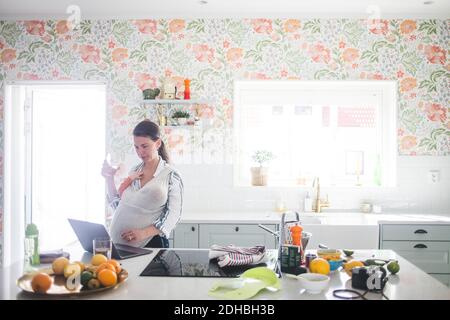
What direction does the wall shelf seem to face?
toward the camera

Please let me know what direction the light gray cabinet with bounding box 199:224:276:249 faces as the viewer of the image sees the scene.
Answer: facing the viewer

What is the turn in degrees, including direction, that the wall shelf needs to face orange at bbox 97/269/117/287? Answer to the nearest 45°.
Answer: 0° — it already faces it

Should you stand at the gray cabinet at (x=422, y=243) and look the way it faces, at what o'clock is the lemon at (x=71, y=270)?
The lemon is roughly at 1 o'clock from the gray cabinet.

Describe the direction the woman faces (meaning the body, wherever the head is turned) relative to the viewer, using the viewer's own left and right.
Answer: facing the viewer and to the left of the viewer

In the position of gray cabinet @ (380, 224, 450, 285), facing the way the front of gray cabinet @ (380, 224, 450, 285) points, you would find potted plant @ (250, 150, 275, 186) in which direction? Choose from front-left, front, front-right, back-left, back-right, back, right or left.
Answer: right

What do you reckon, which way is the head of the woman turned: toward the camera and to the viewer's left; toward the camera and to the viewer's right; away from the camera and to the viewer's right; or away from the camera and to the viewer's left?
toward the camera and to the viewer's left

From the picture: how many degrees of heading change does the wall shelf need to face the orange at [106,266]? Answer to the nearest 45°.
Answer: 0° — it already faces it

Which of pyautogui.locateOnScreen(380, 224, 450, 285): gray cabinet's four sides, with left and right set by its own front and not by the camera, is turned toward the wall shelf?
right

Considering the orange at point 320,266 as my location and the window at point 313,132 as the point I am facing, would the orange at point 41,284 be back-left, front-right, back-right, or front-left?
back-left

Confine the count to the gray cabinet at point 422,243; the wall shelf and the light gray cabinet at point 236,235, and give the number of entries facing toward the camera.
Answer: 3

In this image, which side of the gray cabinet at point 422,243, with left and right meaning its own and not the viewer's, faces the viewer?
front
